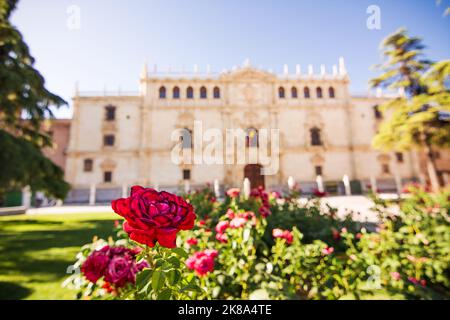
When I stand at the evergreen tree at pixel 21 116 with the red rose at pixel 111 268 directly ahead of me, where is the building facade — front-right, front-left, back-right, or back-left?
back-left

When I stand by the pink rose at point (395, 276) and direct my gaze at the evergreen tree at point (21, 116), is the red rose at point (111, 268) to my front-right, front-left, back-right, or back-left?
front-left

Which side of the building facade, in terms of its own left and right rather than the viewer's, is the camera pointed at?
front

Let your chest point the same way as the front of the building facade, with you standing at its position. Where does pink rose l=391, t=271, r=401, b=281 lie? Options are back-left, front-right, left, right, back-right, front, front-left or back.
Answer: front

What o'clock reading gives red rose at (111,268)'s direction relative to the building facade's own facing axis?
The red rose is roughly at 12 o'clock from the building facade.

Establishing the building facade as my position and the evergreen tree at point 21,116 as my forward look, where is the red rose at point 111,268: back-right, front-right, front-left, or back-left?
front-left

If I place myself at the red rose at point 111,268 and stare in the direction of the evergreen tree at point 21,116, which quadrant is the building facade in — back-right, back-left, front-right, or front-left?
front-right

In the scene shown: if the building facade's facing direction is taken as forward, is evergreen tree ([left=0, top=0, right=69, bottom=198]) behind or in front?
in front

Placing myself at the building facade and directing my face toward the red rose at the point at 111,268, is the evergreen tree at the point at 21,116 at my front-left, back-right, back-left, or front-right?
front-right
